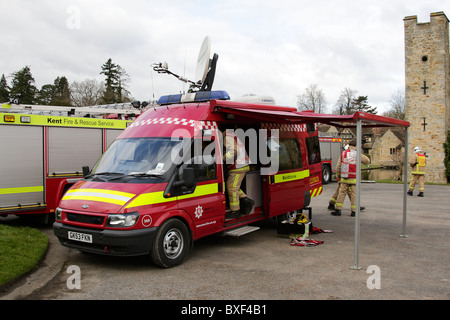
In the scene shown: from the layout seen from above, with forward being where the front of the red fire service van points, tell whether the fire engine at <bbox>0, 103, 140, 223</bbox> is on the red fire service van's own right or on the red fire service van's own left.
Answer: on the red fire service van's own right

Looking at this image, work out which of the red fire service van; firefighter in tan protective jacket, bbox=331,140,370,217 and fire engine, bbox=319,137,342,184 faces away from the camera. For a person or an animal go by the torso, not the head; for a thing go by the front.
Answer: the firefighter in tan protective jacket

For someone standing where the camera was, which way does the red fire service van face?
facing the viewer and to the left of the viewer

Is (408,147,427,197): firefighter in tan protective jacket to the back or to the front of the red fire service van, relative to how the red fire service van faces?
to the back

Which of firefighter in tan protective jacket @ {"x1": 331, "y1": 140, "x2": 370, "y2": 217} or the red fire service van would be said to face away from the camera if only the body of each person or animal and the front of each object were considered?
the firefighter in tan protective jacket

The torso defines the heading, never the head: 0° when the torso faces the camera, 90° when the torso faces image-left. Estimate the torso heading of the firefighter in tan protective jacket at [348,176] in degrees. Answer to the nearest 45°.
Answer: approximately 180°

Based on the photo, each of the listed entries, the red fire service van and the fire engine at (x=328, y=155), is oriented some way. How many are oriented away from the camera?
0

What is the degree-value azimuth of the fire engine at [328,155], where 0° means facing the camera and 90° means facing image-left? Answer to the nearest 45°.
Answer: approximately 45°

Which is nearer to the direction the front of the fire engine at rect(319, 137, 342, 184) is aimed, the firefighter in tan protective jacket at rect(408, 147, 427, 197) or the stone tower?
the firefighter in tan protective jacket
